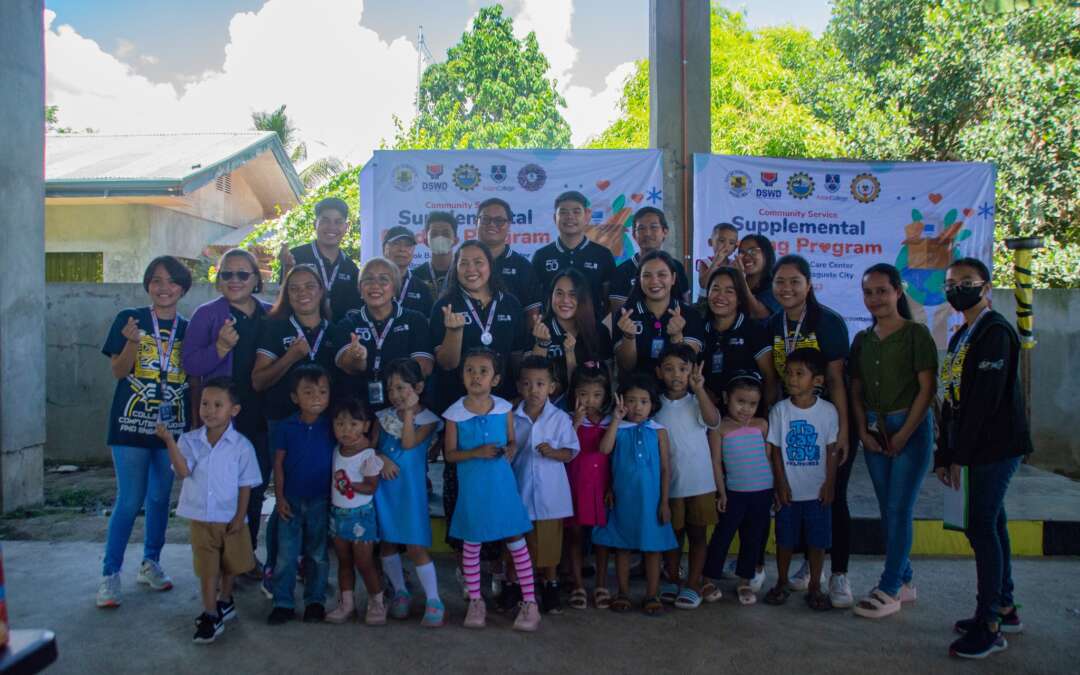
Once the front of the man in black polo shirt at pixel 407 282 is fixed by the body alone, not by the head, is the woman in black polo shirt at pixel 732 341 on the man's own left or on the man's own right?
on the man's own left

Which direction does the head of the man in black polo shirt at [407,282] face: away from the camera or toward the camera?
toward the camera

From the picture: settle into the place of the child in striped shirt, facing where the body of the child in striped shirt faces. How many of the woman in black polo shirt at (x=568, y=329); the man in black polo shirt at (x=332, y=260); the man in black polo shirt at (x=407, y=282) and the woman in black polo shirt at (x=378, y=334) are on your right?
4

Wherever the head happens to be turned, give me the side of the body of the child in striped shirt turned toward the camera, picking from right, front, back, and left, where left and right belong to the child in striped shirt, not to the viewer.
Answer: front

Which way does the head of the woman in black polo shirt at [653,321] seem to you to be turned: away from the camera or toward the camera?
toward the camera

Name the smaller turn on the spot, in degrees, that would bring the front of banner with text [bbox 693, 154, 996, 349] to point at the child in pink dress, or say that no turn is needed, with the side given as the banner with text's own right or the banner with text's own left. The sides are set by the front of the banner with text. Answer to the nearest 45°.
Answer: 0° — it already faces them

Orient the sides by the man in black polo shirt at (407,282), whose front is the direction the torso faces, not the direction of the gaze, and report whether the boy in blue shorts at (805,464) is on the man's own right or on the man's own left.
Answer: on the man's own left

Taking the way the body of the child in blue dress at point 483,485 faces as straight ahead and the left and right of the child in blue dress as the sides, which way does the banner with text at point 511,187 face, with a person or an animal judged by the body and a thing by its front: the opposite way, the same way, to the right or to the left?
the same way

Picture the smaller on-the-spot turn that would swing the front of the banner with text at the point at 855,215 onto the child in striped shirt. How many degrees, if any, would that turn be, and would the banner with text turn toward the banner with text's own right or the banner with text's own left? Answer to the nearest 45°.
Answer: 0° — it already faces them

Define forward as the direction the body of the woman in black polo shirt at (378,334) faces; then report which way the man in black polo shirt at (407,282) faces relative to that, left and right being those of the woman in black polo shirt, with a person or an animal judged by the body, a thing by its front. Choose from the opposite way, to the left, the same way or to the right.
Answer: the same way

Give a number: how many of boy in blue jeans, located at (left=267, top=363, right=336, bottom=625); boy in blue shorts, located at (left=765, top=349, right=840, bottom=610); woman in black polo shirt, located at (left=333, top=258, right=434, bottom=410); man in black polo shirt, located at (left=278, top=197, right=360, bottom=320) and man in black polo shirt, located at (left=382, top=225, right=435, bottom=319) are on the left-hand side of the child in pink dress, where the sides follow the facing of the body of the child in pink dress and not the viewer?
1

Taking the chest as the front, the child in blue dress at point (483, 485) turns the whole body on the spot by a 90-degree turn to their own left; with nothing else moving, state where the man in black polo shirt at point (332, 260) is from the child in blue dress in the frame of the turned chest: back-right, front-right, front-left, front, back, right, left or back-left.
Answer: back-left

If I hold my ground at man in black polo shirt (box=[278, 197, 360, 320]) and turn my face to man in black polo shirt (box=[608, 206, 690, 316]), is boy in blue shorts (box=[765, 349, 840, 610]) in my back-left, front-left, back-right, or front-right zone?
front-right

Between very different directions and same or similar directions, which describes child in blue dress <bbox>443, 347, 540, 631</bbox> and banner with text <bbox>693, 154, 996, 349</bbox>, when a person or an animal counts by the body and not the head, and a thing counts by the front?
same or similar directions

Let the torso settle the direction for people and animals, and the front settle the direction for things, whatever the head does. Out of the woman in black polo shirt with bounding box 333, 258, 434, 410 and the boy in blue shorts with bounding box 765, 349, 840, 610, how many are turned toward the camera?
2

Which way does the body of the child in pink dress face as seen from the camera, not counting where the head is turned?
toward the camera

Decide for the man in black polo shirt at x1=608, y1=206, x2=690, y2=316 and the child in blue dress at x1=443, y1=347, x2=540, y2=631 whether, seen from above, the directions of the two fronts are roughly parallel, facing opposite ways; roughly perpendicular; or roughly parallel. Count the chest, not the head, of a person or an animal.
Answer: roughly parallel
